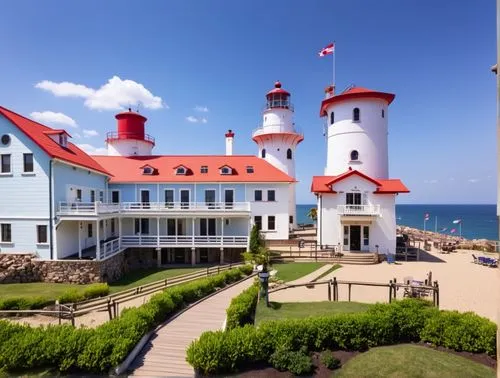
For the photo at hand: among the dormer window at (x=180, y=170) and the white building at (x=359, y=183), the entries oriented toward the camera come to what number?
2

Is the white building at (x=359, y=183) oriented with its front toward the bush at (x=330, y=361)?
yes

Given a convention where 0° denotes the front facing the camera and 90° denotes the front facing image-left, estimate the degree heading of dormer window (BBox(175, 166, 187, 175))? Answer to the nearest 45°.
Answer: approximately 0°

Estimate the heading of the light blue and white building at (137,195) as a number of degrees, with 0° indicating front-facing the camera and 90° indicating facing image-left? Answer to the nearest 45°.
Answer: approximately 0°

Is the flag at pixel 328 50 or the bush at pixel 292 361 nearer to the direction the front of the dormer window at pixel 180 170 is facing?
the bush

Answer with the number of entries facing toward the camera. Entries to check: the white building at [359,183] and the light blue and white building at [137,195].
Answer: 2
